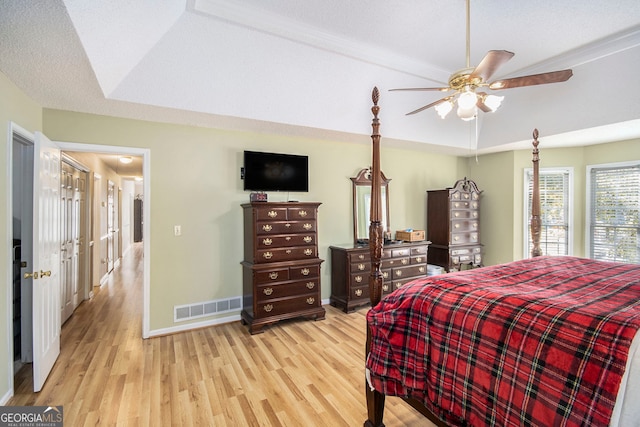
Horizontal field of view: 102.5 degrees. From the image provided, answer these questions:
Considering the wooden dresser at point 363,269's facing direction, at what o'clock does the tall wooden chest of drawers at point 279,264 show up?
The tall wooden chest of drawers is roughly at 3 o'clock from the wooden dresser.

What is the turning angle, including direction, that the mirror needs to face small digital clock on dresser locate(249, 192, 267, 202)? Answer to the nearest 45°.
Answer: approximately 90° to its right

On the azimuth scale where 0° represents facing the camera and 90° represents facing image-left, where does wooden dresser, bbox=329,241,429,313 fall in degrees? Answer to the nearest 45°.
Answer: approximately 315°

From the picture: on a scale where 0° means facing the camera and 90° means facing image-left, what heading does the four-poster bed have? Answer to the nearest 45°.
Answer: approximately 135°

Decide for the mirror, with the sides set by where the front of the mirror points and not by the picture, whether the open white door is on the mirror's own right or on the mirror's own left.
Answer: on the mirror's own right

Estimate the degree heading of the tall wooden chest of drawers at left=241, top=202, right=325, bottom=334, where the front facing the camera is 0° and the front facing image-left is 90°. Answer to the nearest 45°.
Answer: approximately 315°

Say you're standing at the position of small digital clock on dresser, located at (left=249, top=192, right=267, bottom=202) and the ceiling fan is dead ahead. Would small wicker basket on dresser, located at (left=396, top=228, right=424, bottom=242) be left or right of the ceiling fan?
left

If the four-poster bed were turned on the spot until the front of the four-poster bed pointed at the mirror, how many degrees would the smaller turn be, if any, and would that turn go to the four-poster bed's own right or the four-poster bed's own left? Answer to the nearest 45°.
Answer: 0° — it already faces it

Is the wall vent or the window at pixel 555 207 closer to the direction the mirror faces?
the window

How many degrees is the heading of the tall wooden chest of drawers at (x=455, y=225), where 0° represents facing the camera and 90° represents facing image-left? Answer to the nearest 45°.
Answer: approximately 315°
